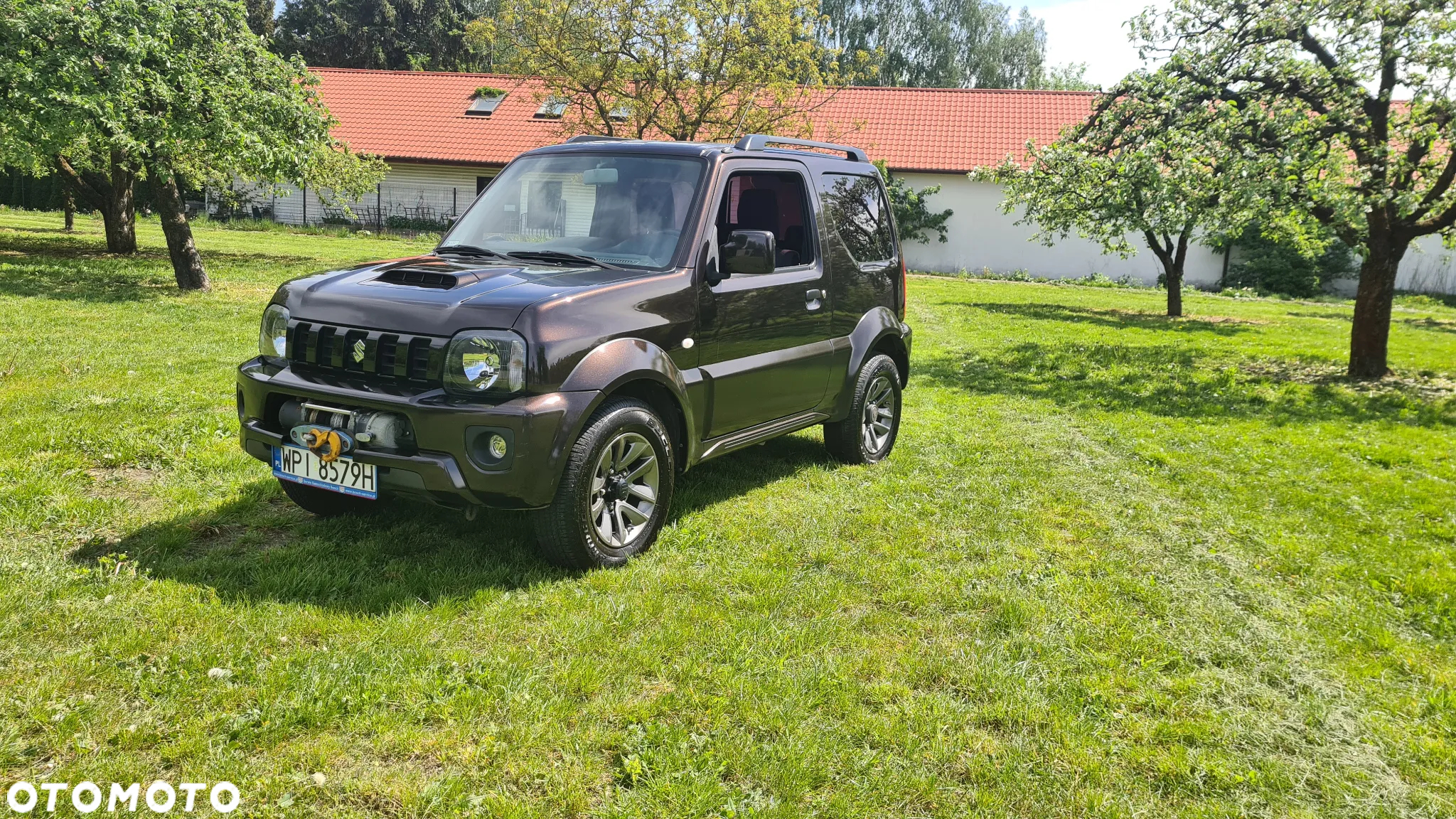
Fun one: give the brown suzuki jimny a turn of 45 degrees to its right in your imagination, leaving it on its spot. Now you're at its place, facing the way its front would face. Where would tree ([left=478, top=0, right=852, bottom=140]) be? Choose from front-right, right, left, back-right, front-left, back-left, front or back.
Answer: right

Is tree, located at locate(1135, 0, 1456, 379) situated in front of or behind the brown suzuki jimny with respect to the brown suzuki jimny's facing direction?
behind

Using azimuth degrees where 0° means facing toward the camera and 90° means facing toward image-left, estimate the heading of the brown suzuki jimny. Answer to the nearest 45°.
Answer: approximately 45°

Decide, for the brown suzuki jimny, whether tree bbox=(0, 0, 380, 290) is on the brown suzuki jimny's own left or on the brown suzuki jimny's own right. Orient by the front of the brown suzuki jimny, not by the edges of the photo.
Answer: on the brown suzuki jimny's own right

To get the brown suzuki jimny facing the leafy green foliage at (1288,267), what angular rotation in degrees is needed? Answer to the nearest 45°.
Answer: approximately 180°

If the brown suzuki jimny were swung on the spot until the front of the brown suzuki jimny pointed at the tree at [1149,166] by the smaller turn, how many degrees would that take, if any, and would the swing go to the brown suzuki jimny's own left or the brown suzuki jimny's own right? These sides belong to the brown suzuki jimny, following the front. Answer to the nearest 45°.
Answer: approximately 180°

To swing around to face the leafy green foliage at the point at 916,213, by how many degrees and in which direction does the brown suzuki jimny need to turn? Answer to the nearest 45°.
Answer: approximately 135° to its right
